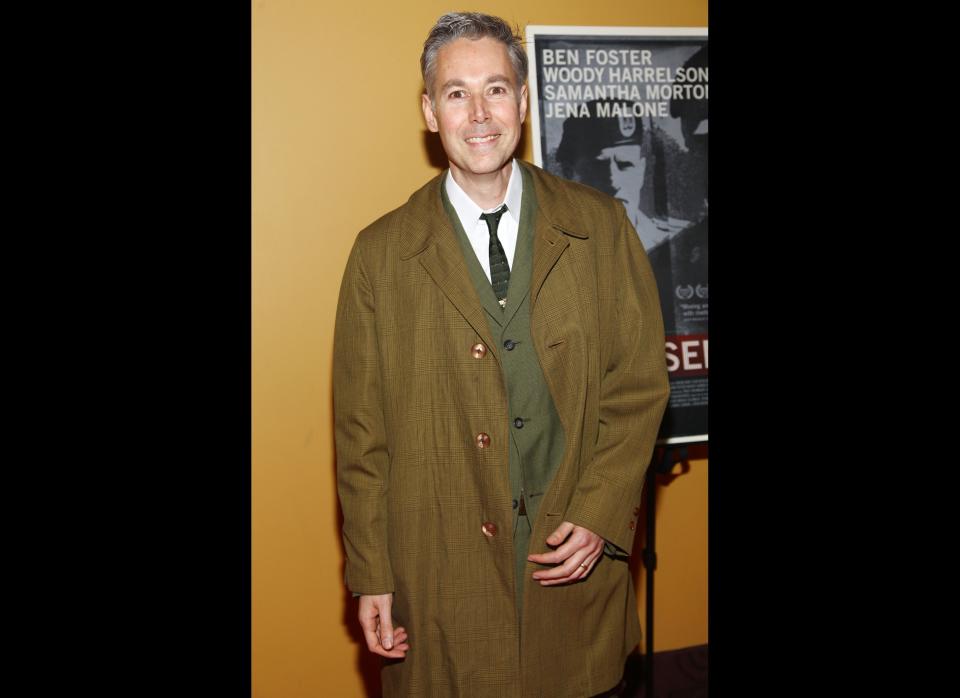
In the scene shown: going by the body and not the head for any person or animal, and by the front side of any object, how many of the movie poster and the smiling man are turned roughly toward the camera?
2

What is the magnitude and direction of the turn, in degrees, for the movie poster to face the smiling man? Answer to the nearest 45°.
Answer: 0° — it already faces them

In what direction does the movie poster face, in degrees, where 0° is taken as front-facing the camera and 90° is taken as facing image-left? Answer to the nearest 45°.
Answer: approximately 0°

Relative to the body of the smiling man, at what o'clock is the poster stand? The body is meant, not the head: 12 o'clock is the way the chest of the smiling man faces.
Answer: The poster stand is roughly at 7 o'clock from the smiling man.

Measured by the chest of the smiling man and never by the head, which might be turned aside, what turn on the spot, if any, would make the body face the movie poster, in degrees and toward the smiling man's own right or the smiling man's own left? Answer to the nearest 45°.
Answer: approximately 135° to the smiling man's own left
